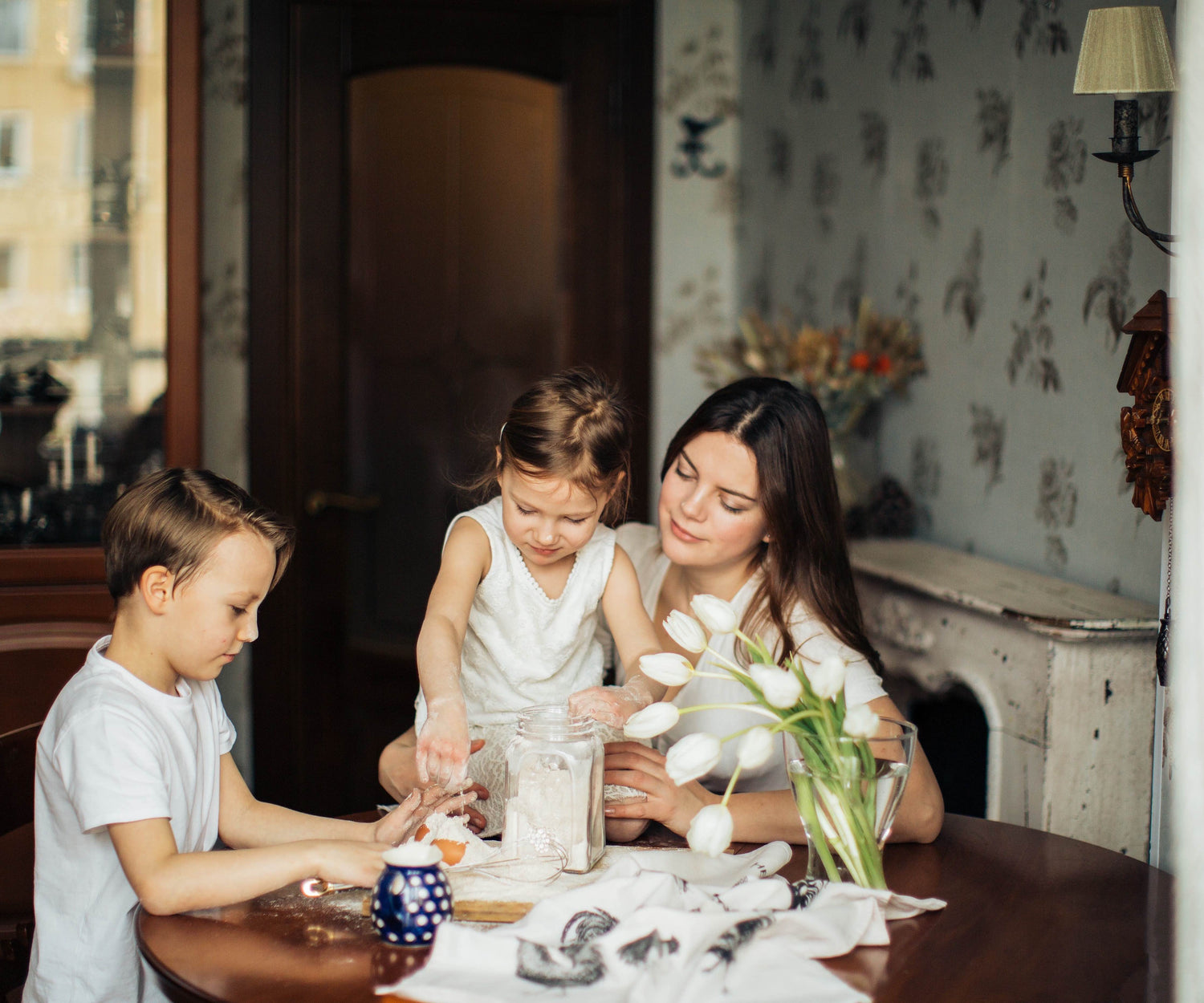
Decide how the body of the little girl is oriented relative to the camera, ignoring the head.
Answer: toward the camera

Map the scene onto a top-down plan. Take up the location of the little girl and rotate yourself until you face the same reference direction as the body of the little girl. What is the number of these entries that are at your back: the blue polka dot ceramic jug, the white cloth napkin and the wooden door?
1

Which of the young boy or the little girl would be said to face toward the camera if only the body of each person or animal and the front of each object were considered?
the little girl

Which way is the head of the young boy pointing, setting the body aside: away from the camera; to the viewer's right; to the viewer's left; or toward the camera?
to the viewer's right

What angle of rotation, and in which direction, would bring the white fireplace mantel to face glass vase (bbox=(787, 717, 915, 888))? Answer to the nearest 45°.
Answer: approximately 45° to its left

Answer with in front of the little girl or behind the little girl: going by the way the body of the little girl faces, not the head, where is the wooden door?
behind

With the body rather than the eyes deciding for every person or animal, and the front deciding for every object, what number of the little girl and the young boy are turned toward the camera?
1

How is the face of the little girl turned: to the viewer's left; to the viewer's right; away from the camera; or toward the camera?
toward the camera

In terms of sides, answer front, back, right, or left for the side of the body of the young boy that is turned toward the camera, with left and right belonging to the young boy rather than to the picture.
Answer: right

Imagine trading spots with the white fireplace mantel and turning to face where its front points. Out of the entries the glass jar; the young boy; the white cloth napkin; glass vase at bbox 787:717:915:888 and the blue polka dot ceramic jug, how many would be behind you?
0

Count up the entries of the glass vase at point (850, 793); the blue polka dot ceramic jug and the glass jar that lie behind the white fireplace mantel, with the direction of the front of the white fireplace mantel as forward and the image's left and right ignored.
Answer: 0

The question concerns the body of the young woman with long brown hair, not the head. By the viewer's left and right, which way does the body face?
facing the viewer and to the left of the viewer

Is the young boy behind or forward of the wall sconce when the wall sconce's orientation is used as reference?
forward
